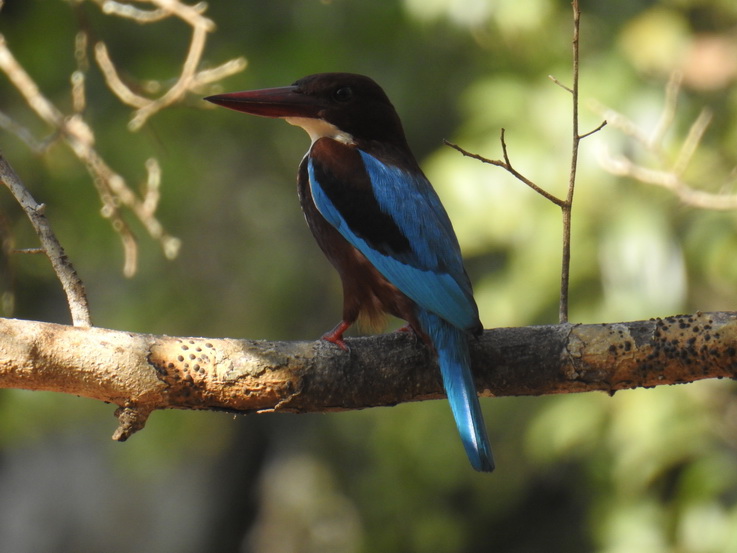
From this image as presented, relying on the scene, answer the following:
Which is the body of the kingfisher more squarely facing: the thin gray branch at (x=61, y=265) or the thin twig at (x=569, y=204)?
the thin gray branch

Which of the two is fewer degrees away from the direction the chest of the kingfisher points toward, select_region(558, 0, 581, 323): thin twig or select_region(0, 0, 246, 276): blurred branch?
the blurred branch

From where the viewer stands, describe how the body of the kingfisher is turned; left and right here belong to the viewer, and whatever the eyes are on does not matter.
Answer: facing to the left of the viewer

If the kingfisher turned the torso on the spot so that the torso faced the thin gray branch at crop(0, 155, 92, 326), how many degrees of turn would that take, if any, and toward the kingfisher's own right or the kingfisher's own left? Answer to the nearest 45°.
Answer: approximately 45° to the kingfisher's own left
